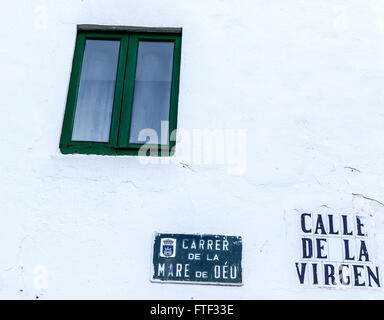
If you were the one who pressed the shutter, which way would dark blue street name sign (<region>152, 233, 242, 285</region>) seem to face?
facing the viewer

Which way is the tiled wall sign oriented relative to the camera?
toward the camera

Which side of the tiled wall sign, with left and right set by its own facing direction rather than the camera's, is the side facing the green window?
right

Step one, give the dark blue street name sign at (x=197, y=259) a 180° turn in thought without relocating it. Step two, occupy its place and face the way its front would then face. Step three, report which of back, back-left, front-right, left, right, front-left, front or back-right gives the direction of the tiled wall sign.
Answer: right
